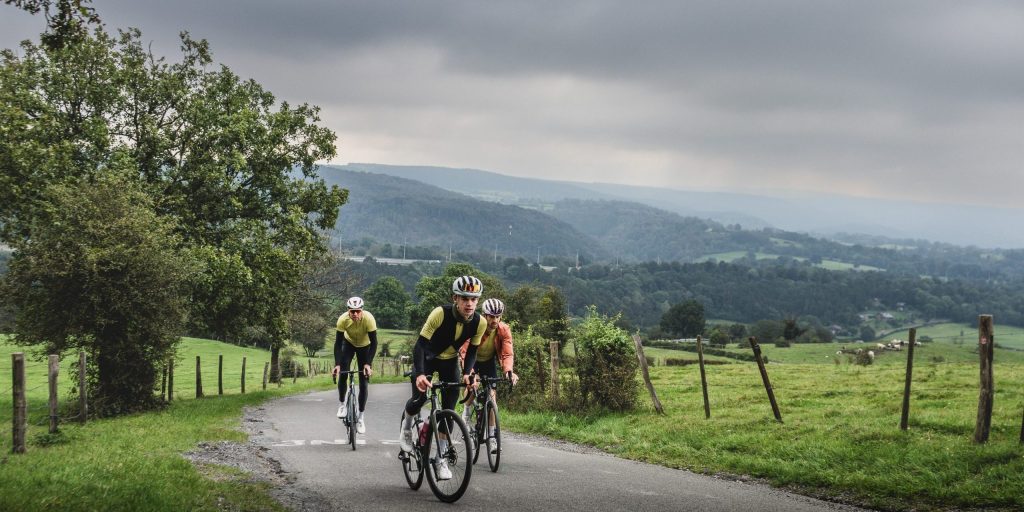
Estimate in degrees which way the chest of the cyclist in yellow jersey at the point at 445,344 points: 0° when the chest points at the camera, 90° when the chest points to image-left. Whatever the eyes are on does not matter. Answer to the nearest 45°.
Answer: approximately 315°

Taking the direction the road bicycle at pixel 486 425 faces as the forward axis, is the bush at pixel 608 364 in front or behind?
behind

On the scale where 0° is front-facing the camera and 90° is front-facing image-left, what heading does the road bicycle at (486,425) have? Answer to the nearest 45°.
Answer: approximately 0°

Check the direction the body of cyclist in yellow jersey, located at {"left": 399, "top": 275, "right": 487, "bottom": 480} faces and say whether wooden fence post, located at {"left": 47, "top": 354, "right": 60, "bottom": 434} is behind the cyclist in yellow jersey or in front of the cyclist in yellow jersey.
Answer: behind

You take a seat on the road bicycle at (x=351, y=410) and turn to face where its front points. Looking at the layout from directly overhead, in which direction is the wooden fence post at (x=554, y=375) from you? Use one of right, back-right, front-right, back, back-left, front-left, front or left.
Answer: back-left

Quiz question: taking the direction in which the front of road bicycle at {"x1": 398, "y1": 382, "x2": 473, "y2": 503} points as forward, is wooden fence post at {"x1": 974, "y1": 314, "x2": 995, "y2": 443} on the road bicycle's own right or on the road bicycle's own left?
on the road bicycle's own left

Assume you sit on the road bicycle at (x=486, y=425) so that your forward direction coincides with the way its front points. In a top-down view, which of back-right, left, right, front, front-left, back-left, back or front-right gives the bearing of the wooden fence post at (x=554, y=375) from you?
back

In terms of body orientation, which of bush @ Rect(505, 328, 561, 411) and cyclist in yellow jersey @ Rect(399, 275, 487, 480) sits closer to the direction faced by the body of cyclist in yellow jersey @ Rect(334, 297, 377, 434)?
the cyclist in yellow jersey

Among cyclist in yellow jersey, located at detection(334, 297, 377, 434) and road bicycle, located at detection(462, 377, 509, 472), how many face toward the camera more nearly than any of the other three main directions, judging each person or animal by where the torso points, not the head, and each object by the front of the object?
2

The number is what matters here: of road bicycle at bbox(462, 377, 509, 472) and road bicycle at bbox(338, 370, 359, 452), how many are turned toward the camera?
2

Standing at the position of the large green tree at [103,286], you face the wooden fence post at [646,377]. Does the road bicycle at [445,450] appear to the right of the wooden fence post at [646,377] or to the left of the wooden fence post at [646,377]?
right

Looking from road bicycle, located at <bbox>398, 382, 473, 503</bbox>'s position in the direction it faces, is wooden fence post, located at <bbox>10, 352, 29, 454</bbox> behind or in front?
behind
